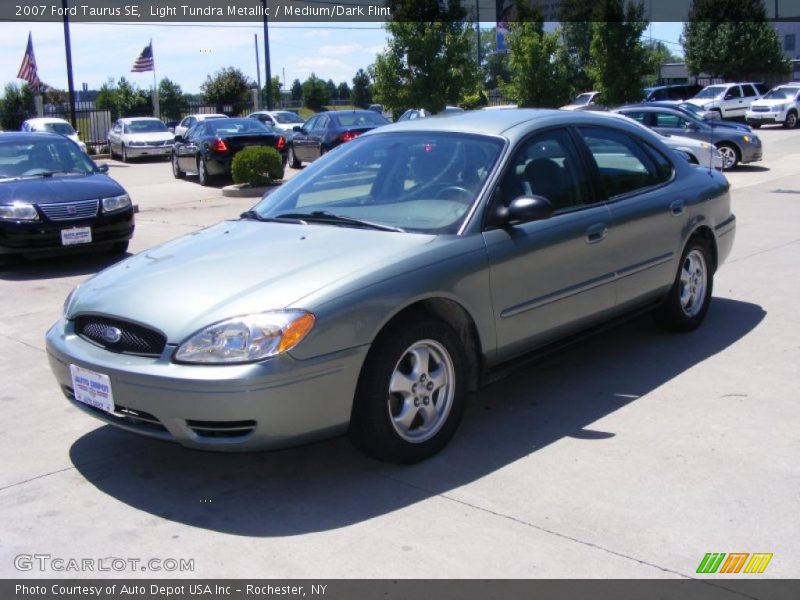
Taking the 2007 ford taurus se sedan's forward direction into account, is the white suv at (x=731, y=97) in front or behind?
behind

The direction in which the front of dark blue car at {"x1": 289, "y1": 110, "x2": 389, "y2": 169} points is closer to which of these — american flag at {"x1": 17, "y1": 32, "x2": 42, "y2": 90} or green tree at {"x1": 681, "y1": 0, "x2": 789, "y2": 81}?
the american flag

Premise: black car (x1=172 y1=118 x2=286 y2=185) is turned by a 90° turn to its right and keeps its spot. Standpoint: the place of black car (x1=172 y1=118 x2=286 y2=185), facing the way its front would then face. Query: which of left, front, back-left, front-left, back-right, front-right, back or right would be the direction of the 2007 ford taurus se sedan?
back-right

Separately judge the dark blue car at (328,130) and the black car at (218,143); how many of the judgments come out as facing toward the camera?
0

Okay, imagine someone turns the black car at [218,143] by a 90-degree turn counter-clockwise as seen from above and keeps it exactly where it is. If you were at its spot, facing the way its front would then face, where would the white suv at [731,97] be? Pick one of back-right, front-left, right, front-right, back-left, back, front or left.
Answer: back

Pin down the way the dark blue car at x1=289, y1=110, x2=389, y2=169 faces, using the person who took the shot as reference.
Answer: facing away from the viewer and to the left of the viewer

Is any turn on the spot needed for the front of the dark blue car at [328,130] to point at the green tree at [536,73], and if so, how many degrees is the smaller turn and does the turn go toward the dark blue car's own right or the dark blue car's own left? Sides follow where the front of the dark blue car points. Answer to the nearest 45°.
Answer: approximately 90° to the dark blue car's own right
